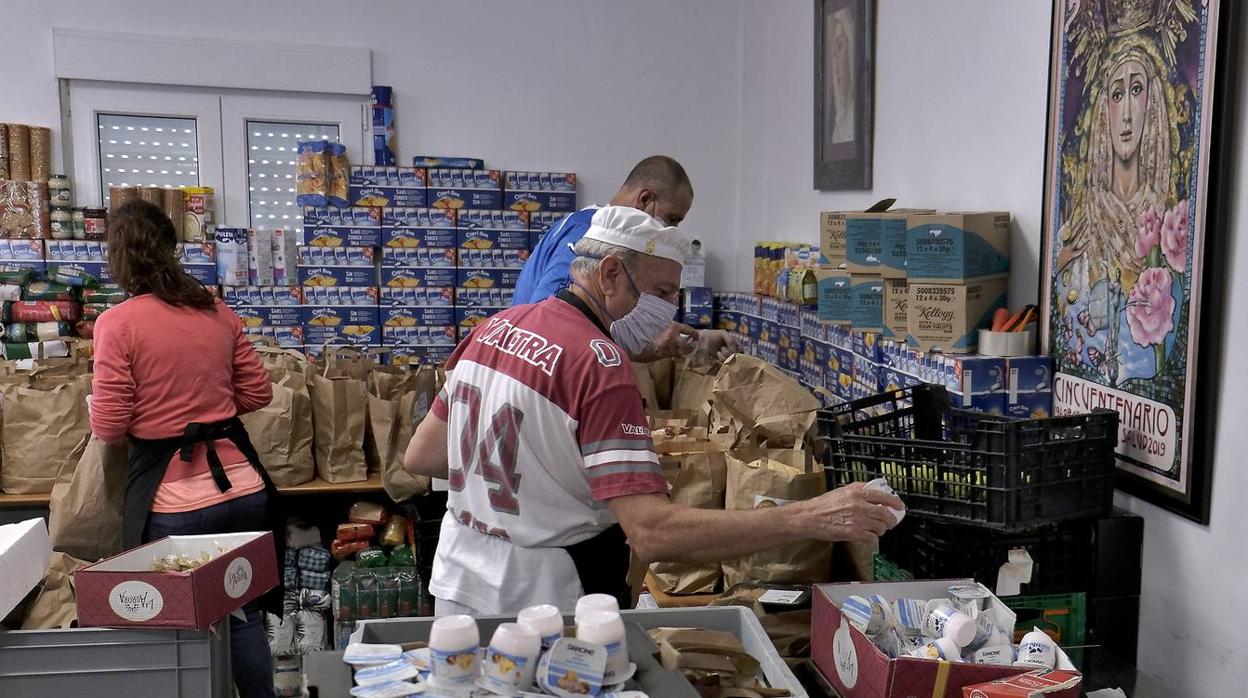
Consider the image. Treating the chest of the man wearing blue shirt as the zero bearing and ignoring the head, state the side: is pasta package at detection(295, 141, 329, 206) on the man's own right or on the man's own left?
on the man's own left

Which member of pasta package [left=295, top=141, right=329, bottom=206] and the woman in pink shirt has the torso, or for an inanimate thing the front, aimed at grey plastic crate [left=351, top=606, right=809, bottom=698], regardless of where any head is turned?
the pasta package

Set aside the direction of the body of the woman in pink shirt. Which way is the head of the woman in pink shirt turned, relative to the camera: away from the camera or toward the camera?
away from the camera

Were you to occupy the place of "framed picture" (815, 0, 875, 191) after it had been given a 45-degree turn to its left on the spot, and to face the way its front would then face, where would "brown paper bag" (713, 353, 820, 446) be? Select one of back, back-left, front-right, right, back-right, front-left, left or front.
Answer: front

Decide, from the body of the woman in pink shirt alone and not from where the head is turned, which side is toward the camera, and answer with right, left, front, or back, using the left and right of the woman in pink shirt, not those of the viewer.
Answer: back

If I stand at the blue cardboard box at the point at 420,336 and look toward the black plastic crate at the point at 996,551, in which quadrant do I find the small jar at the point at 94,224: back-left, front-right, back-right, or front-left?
back-right

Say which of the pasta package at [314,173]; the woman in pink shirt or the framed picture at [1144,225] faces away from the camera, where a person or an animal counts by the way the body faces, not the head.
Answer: the woman in pink shirt

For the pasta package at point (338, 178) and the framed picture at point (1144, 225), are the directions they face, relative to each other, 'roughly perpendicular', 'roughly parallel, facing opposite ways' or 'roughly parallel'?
roughly perpendicular

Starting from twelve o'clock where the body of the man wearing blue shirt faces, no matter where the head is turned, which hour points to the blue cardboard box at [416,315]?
The blue cardboard box is roughly at 8 o'clock from the man wearing blue shirt.

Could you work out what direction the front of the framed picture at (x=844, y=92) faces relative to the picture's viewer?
facing the viewer and to the left of the viewer

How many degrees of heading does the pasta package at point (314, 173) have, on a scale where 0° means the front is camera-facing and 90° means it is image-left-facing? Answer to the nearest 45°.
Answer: approximately 0°

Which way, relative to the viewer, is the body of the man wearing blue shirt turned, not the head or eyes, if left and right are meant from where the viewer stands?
facing to the right of the viewer

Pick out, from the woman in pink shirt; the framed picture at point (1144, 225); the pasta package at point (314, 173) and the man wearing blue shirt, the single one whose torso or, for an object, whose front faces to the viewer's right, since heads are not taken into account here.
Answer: the man wearing blue shirt
